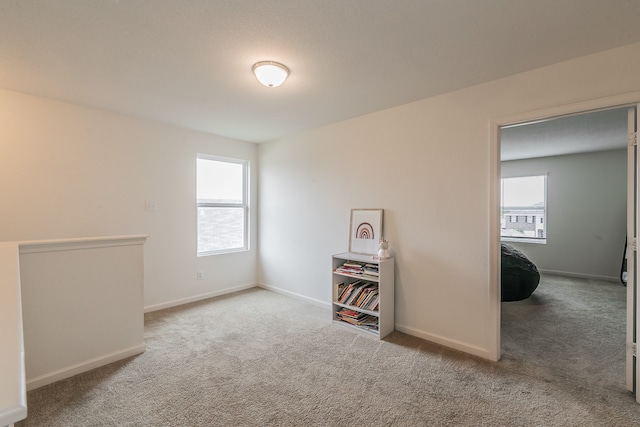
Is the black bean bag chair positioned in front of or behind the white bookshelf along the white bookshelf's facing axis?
behind

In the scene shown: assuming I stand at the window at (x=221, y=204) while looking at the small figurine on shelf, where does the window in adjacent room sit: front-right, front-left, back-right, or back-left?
front-left

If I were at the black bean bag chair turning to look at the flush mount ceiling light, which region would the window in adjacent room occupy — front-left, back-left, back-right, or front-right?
back-right

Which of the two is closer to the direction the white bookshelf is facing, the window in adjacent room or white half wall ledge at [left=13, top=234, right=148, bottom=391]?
the white half wall ledge

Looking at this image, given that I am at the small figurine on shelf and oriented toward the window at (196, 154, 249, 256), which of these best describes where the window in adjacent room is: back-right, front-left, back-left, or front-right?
back-right

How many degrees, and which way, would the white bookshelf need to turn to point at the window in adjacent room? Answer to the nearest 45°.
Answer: approximately 180°

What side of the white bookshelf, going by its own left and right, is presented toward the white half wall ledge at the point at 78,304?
front
